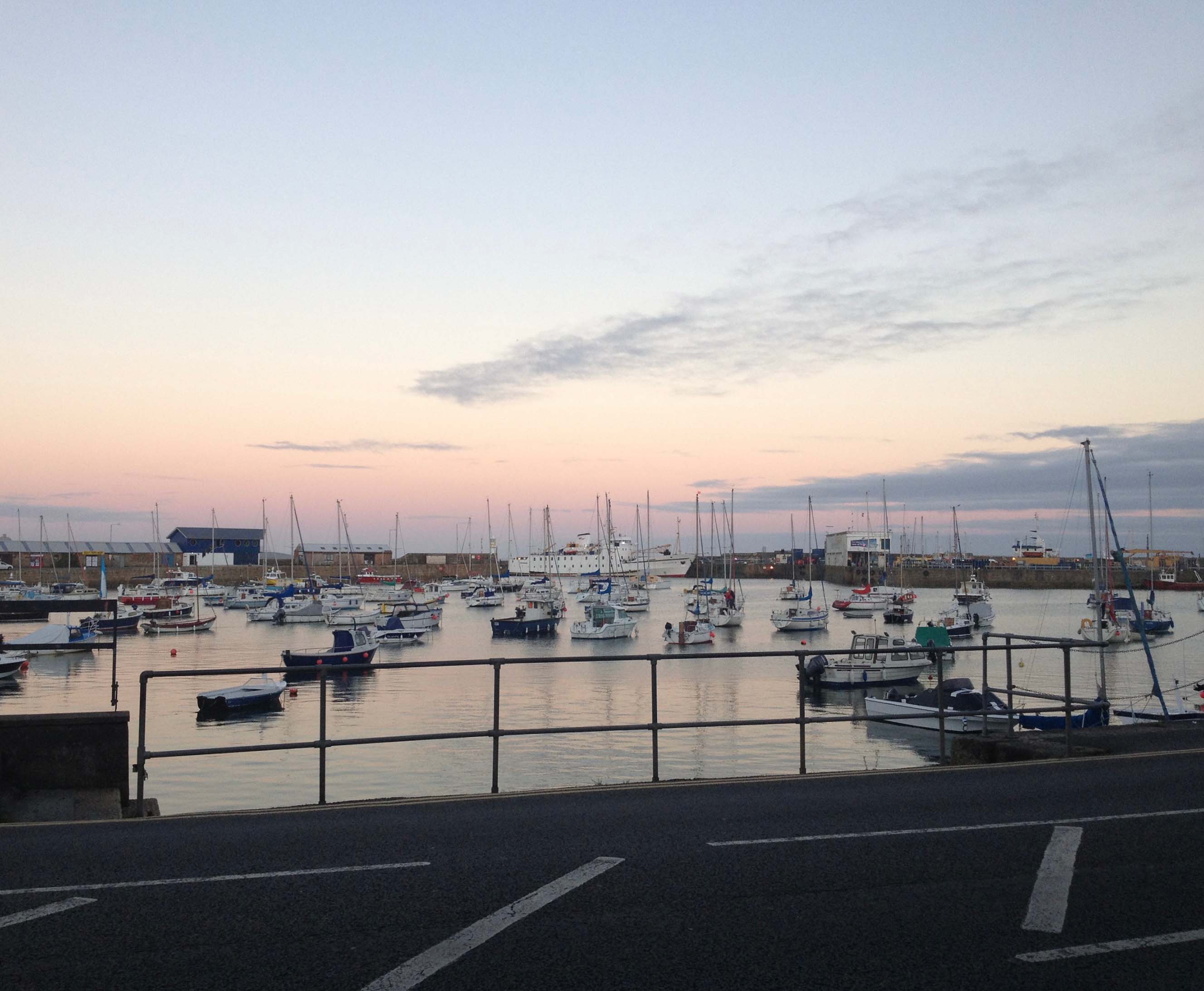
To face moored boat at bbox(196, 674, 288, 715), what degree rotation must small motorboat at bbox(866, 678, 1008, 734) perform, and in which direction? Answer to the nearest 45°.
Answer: approximately 180°

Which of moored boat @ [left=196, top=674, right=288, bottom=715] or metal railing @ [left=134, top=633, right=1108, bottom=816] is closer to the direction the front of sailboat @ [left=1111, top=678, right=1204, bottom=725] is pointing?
the moored boat

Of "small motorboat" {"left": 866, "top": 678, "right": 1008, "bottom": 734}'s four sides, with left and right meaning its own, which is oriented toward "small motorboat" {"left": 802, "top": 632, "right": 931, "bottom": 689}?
left

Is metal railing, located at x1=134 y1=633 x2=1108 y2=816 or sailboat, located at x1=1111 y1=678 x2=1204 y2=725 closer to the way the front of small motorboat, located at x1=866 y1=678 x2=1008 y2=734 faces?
the metal railing

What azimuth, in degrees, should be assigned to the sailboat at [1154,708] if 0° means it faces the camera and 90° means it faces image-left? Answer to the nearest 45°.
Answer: approximately 90°

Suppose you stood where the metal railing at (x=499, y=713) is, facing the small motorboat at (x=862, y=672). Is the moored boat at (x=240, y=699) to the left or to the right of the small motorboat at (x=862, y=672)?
left

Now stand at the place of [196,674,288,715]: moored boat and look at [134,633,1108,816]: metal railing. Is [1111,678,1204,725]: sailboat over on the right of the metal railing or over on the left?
left
